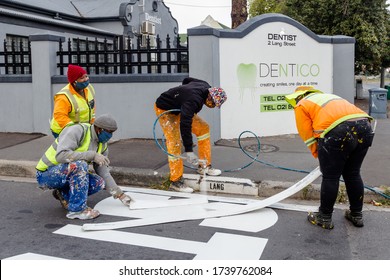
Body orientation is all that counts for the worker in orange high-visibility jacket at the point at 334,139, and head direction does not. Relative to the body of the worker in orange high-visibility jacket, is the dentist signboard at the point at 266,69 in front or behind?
in front

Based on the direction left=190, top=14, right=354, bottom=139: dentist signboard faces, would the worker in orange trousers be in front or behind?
in front

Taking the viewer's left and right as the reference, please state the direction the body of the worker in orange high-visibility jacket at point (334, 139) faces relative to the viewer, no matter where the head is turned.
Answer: facing away from the viewer and to the left of the viewer

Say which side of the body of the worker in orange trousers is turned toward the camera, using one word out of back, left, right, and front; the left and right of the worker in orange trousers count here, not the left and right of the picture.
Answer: right

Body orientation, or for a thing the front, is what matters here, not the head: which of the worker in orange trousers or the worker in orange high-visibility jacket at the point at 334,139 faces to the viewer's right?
the worker in orange trousers

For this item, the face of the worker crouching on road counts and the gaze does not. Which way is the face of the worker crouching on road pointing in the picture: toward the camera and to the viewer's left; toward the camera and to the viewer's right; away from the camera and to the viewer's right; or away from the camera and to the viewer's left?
toward the camera and to the viewer's right

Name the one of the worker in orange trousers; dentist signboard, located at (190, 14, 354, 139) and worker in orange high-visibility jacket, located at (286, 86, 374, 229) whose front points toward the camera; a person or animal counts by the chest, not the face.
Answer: the dentist signboard

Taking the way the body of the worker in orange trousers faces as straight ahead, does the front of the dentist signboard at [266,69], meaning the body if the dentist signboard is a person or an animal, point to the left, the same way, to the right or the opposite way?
to the right

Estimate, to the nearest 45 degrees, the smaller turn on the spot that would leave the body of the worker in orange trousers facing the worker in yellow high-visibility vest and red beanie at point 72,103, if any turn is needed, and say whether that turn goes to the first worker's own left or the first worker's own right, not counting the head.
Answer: approximately 180°

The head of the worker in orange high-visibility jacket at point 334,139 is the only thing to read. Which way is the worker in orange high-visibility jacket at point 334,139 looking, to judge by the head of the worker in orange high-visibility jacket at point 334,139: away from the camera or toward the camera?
away from the camera

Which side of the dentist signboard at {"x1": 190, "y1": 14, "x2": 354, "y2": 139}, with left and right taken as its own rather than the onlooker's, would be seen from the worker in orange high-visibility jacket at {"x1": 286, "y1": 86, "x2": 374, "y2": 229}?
front

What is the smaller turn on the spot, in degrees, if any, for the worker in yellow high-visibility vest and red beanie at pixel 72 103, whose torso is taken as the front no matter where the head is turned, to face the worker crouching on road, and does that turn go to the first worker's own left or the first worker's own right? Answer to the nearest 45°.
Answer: approximately 45° to the first worker's own right

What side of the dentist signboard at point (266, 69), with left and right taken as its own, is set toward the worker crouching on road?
front

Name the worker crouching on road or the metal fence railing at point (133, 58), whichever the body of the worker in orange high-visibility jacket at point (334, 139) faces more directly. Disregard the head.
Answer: the metal fence railing
